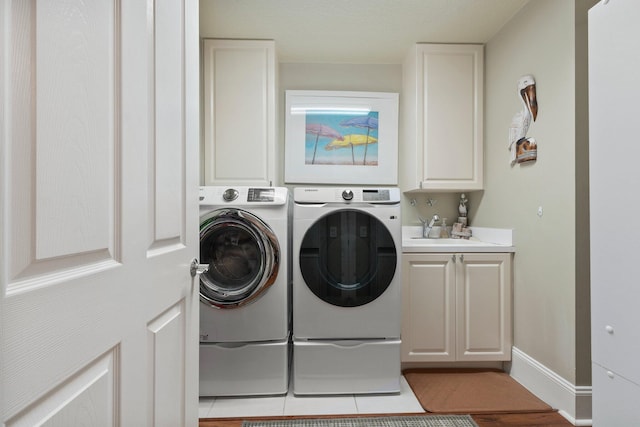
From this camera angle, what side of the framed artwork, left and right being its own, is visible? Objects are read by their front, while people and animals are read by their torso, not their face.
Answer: front

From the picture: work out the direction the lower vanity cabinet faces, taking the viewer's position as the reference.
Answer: facing the viewer

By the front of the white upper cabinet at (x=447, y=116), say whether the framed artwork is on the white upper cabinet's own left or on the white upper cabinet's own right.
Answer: on the white upper cabinet's own right

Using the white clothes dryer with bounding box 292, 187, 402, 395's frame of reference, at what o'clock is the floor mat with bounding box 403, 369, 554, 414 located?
The floor mat is roughly at 9 o'clock from the white clothes dryer.

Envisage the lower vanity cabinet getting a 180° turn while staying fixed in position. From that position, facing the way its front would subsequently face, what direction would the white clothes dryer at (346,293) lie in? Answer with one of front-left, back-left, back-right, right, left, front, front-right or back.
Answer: back-left

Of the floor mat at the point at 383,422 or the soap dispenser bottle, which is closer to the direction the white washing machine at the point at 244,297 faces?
the floor mat
